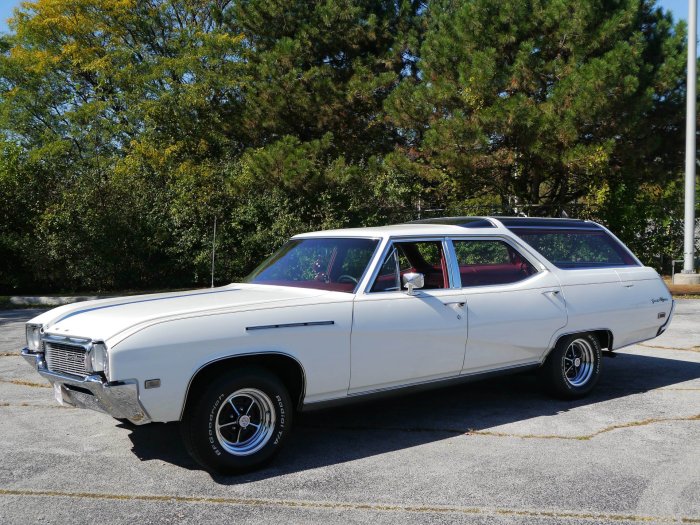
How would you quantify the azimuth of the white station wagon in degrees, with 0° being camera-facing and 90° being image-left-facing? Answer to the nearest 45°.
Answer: approximately 45°

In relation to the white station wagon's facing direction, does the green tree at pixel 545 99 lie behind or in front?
behind
